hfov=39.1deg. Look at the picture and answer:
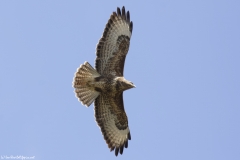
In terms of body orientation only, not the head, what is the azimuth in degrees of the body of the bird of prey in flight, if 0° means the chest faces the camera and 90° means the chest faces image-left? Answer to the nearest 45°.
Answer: approximately 270°
